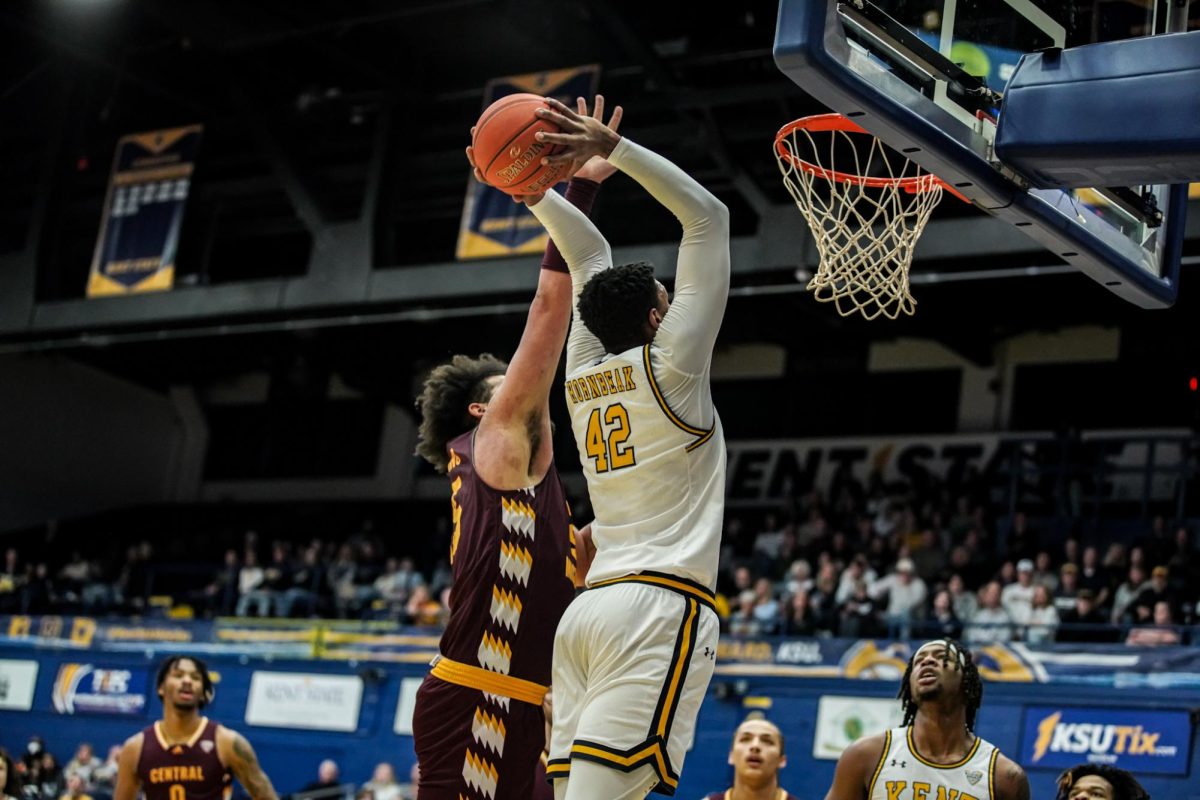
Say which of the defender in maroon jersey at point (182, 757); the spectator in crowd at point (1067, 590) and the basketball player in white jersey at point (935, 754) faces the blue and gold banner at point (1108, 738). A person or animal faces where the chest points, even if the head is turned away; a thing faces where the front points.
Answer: the spectator in crowd

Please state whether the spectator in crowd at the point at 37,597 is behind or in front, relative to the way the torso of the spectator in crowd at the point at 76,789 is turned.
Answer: behind

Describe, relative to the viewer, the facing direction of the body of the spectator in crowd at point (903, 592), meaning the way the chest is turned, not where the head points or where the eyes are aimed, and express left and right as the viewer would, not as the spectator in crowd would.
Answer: facing the viewer

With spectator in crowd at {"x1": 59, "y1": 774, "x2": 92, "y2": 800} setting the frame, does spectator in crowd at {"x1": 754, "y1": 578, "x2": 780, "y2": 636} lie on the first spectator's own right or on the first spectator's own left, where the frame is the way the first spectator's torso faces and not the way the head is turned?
on the first spectator's own left

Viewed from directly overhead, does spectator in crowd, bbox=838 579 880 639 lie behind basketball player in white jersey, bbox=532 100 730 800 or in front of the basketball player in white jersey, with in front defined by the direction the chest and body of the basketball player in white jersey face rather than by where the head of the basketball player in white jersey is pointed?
in front

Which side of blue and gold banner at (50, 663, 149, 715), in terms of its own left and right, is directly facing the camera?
front

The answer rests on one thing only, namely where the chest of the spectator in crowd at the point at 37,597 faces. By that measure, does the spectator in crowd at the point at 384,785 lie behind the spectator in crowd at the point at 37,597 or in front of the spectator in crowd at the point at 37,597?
in front

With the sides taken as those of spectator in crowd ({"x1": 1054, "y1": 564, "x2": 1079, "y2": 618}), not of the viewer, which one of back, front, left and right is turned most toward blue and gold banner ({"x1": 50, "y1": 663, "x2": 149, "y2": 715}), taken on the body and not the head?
right
